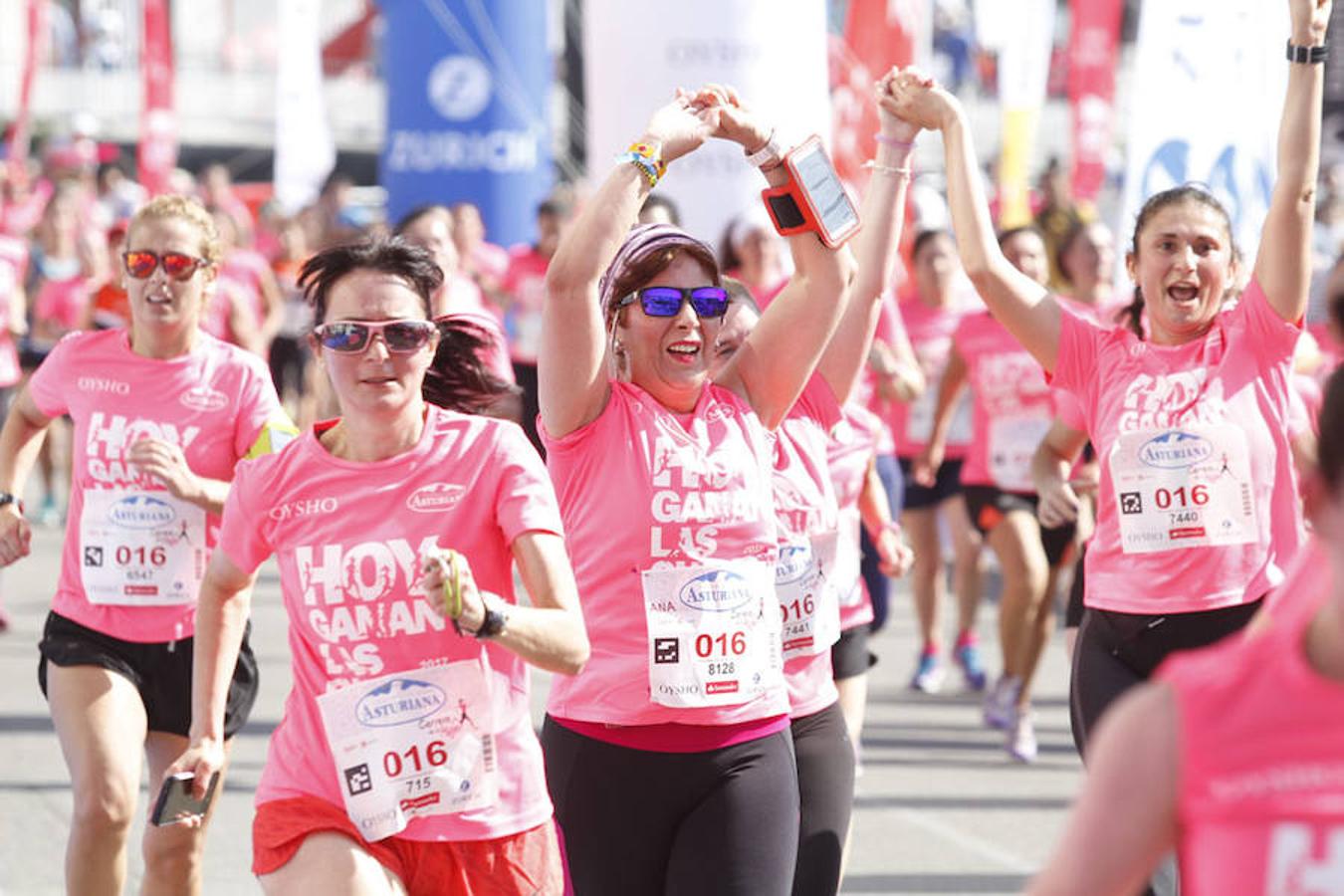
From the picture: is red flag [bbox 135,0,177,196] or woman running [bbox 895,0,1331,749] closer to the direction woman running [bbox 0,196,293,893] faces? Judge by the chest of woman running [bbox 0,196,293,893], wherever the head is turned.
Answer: the woman running

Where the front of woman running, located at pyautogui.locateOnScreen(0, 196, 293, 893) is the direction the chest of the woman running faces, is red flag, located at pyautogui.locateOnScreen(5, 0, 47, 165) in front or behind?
behind

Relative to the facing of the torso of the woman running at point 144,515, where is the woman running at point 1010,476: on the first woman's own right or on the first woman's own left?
on the first woman's own left

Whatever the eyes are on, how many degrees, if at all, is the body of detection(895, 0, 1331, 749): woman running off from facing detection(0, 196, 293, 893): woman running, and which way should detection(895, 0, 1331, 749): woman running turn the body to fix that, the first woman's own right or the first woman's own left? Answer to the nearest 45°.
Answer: approximately 90° to the first woman's own right

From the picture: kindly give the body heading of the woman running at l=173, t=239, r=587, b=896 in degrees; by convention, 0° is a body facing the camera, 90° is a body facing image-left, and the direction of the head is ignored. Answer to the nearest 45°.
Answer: approximately 0°

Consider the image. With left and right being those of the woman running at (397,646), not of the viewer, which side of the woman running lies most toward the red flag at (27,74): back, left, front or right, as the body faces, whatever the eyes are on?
back

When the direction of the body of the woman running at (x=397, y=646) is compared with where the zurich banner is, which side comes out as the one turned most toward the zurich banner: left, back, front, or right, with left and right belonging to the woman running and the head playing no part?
back

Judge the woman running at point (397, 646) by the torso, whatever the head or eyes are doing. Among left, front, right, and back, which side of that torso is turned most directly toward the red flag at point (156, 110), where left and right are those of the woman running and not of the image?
back

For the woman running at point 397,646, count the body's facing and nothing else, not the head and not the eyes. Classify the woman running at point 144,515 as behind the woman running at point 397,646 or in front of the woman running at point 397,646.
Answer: behind
